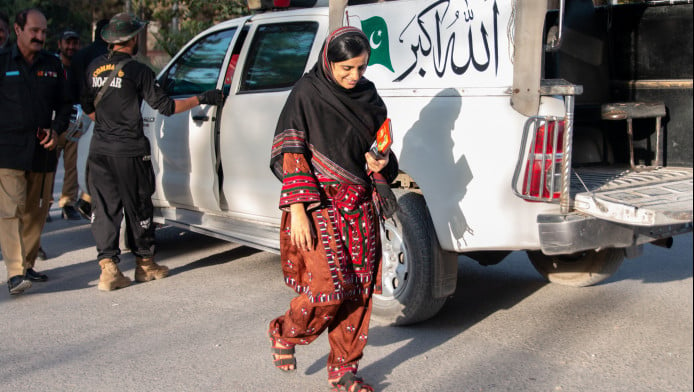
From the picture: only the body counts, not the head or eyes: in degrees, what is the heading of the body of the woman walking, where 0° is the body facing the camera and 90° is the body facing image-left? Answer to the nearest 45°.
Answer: approximately 315°

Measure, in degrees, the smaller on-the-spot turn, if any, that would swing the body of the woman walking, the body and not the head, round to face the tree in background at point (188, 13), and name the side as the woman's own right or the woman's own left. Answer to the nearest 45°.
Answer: approximately 135° to the woman's own left

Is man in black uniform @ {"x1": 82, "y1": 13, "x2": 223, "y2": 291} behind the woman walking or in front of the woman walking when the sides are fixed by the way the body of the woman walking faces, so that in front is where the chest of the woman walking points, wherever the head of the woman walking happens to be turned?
behind

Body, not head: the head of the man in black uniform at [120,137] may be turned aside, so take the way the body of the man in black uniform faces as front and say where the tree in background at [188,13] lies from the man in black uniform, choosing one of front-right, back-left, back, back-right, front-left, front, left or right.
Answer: front-left

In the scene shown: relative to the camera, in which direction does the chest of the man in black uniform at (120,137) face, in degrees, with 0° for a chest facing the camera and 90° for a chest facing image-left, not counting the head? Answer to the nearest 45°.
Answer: approximately 225°

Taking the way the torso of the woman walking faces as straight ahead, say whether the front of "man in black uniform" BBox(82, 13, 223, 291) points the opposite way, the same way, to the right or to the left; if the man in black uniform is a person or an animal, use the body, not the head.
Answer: to the left

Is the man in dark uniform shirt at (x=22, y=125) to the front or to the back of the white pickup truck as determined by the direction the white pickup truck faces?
to the front

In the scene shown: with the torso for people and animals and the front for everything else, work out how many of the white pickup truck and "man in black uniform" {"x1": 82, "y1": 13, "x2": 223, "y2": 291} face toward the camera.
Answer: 0

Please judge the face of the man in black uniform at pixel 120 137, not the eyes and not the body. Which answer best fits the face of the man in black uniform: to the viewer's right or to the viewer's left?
to the viewer's right

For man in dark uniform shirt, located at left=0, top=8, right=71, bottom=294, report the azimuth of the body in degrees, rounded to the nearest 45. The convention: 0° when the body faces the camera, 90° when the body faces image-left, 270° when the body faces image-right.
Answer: approximately 315°

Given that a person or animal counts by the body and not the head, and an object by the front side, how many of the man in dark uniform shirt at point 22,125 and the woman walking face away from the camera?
0

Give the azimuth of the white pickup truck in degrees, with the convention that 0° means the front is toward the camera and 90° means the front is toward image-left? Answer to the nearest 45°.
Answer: approximately 135°
